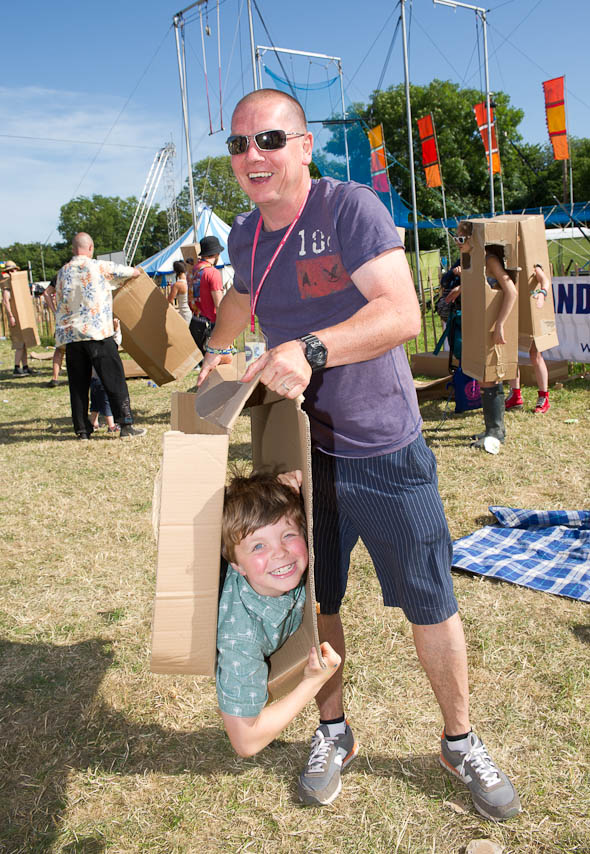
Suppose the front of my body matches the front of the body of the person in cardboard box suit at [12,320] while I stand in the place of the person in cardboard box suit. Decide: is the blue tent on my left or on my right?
on my left

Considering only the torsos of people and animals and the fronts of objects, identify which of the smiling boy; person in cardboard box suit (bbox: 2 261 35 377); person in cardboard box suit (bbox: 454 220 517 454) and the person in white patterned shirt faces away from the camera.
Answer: the person in white patterned shirt

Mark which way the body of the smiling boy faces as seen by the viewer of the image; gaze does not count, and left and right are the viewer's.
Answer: facing the viewer and to the right of the viewer

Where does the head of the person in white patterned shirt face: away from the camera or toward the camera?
away from the camera

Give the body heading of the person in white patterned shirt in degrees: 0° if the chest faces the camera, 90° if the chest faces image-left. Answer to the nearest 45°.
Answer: approximately 180°

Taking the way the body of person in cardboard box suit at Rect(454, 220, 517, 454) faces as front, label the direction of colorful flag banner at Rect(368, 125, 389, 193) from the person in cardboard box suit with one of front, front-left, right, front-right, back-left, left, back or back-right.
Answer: back-right

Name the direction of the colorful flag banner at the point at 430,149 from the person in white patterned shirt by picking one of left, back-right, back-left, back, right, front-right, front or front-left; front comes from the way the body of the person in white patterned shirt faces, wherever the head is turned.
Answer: front-right

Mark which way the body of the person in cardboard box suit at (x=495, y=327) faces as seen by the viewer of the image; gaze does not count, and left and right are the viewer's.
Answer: facing the viewer and to the left of the viewer

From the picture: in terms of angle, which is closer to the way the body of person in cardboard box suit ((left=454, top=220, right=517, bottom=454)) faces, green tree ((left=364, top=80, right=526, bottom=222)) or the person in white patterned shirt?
the person in white patterned shirt

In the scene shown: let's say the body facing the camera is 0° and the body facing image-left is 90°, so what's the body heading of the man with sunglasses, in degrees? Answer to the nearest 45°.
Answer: approximately 45°

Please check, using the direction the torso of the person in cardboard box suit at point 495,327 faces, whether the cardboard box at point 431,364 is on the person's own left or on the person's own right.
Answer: on the person's own right
